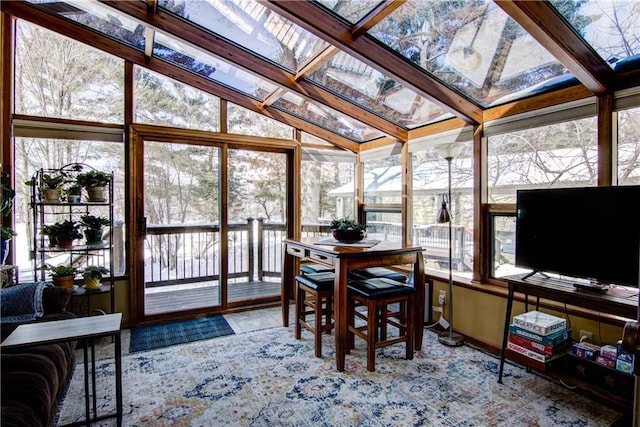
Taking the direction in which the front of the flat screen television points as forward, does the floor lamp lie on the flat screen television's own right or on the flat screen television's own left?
on the flat screen television's own right

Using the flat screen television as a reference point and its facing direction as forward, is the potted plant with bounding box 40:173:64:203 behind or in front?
in front

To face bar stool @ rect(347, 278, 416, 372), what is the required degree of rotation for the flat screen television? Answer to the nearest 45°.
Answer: approximately 45° to its right

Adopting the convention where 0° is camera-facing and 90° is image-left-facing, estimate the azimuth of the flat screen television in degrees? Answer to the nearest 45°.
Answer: approximately 45°

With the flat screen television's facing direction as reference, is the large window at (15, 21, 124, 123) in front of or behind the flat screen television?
in front

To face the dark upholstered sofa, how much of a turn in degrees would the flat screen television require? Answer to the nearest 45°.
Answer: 0° — it already faces it

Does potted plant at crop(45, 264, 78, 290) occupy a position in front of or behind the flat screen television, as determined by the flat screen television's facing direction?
in front
